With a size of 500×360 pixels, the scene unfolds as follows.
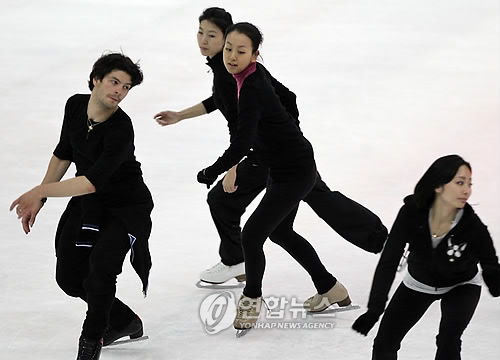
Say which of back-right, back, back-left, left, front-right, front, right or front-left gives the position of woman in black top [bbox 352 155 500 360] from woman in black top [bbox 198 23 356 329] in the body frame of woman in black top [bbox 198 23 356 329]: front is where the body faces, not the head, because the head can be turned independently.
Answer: left

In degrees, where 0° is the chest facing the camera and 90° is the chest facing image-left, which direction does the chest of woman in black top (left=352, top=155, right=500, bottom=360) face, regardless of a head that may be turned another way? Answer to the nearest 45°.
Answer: approximately 0°

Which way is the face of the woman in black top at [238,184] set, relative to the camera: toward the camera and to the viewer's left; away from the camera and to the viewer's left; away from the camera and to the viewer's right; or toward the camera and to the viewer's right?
toward the camera and to the viewer's left

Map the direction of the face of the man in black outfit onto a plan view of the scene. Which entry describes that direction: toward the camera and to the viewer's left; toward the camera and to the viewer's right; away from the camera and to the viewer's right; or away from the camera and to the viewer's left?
toward the camera and to the viewer's right

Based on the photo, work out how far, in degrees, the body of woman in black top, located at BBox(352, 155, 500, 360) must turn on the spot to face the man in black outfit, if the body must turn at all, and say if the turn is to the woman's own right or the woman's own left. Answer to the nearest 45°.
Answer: approximately 90° to the woman's own right

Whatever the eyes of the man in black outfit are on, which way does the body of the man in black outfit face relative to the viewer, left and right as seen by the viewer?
facing the viewer and to the left of the viewer

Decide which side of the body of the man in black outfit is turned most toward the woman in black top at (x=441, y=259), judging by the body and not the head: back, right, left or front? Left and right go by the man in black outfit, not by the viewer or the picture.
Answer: left

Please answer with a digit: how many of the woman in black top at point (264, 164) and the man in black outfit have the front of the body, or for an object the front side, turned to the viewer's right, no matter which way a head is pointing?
0

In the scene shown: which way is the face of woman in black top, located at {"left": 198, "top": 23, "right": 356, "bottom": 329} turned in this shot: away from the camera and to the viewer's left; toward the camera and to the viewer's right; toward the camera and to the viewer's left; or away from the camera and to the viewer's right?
toward the camera and to the viewer's left
